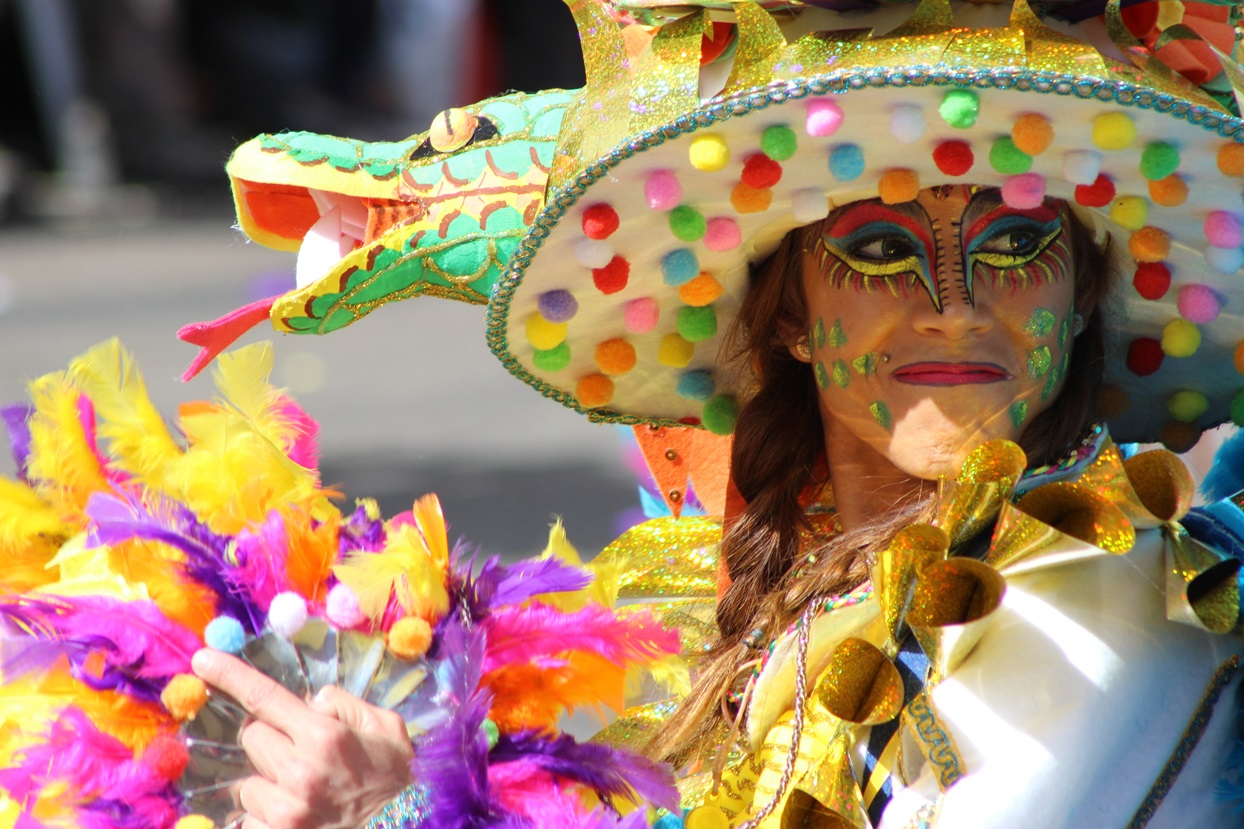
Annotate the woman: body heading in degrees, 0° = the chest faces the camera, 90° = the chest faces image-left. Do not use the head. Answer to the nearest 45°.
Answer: approximately 45°
